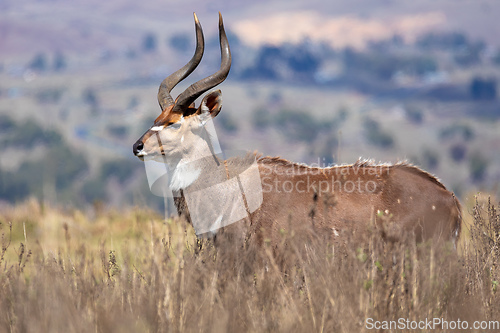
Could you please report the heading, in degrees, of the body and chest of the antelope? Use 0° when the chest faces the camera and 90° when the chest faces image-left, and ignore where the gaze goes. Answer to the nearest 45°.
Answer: approximately 90°
